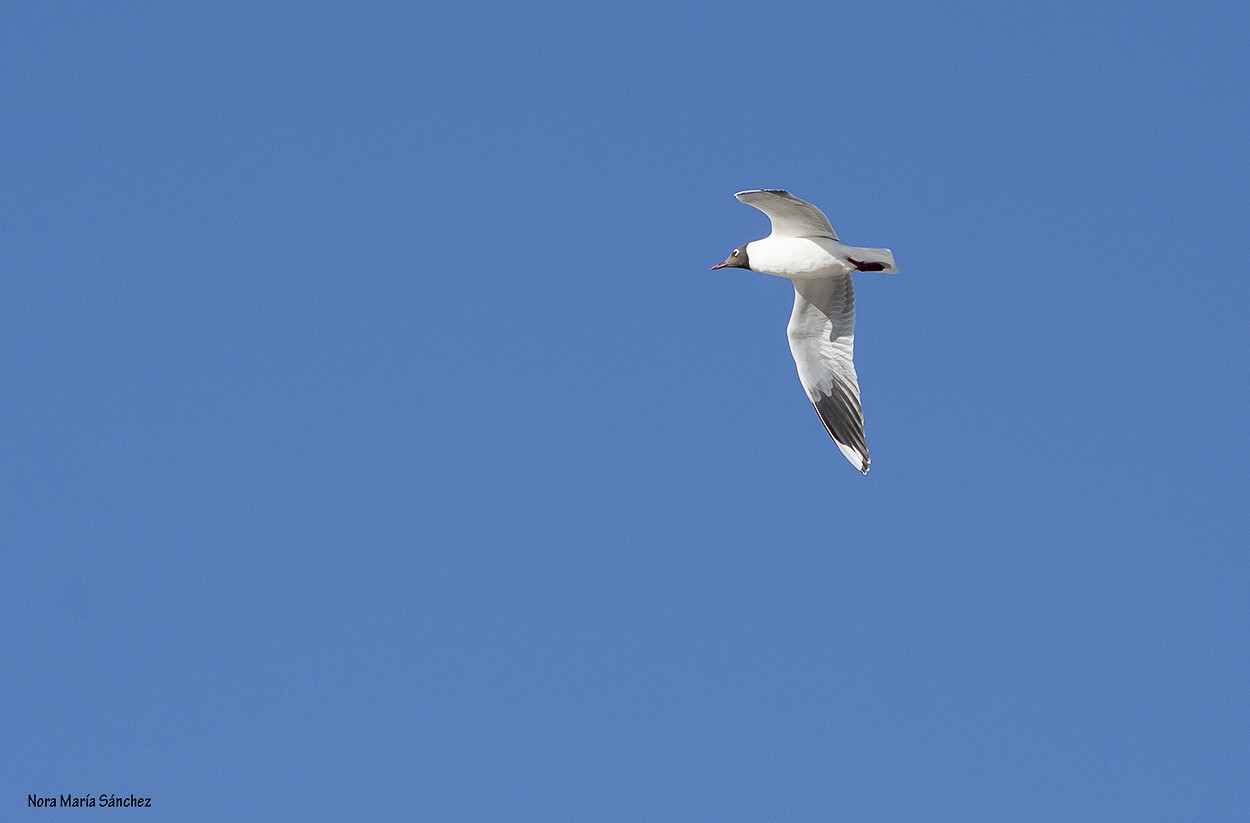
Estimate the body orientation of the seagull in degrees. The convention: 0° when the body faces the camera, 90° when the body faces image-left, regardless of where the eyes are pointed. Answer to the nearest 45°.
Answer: approximately 90°
